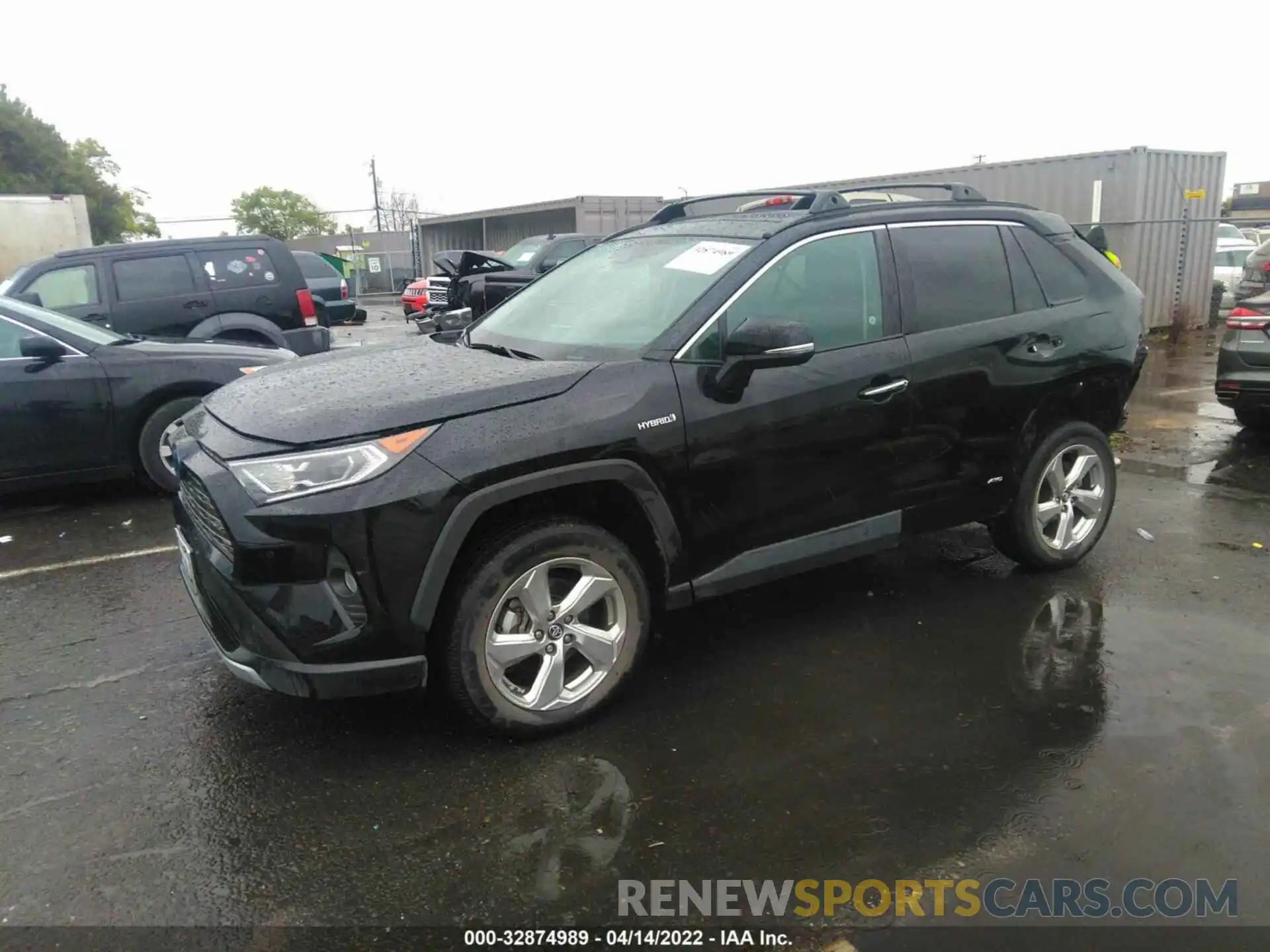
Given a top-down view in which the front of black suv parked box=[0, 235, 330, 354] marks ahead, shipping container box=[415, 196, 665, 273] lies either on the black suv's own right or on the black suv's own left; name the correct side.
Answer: on the black suv's own right

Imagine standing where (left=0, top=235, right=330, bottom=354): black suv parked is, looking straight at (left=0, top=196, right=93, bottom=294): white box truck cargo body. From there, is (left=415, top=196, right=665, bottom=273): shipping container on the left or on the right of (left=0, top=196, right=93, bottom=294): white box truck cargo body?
right

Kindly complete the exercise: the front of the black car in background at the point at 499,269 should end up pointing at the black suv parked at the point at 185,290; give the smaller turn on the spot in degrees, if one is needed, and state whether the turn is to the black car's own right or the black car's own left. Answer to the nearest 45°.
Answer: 0° — it already faces it

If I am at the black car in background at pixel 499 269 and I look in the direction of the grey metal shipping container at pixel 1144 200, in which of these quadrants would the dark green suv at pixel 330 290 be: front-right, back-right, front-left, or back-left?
back-left

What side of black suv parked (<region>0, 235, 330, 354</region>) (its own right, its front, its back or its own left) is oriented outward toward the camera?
left

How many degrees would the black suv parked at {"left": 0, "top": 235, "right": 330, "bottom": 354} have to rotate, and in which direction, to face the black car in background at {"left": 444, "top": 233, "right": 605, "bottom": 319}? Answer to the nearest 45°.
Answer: approximately 135° to its right

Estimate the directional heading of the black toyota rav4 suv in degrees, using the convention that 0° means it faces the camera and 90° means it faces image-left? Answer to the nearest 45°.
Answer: approximately 45°

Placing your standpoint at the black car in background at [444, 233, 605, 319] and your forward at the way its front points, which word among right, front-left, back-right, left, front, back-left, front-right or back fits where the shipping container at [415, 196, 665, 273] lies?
back-right

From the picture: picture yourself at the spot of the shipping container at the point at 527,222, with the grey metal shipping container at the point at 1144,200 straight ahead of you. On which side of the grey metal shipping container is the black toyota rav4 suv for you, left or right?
right

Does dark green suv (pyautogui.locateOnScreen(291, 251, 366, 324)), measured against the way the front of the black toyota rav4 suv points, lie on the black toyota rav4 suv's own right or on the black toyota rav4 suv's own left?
on the black toyota rav4 suv's own right

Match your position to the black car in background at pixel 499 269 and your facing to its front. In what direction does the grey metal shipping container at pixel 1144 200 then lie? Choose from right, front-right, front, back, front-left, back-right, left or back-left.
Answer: back-left

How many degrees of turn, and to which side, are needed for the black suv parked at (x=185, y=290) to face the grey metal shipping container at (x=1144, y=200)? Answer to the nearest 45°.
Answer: approximately 180°
